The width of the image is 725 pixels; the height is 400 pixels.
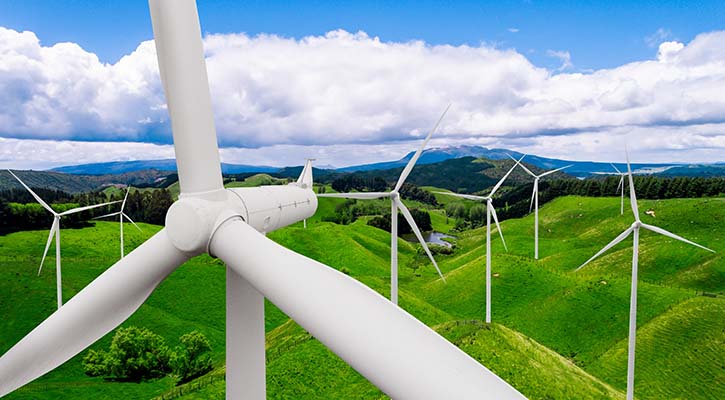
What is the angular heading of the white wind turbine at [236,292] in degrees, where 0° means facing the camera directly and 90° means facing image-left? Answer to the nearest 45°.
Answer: approximately 45°
